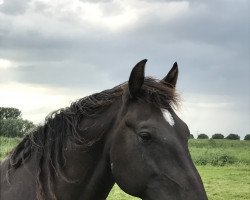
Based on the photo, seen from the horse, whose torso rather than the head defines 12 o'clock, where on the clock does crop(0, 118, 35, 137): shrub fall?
The shrub is roughly at 7 o'clock from the horse.

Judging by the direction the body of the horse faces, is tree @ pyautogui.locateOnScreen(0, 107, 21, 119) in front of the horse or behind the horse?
behind

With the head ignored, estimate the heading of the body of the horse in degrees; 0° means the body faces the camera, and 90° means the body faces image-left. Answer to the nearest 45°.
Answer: approximately 315°
